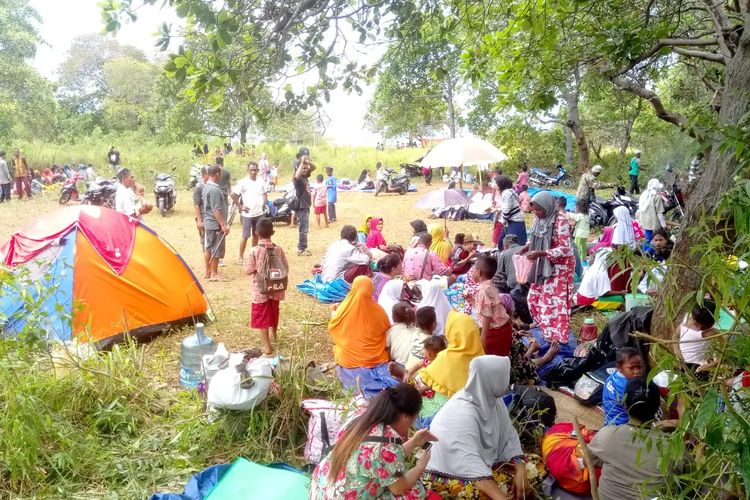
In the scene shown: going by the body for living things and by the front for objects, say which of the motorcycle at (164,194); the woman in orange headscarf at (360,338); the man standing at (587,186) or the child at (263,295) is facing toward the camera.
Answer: the motorcycle

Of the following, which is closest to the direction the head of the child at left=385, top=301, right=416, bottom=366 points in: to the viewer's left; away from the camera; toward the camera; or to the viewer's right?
away from the camera

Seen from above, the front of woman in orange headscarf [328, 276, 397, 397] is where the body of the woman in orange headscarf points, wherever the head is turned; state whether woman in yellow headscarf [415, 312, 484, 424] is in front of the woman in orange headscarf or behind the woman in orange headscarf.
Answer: behind

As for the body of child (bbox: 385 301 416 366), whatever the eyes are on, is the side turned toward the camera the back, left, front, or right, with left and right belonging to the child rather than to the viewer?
back

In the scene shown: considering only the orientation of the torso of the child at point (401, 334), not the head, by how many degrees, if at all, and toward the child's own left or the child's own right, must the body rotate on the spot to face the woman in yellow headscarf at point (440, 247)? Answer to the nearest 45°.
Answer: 0° — they already face them

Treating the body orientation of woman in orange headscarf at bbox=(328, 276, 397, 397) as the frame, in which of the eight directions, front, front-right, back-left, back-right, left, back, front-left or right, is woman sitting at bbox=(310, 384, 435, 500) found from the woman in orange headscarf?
back
